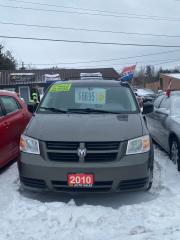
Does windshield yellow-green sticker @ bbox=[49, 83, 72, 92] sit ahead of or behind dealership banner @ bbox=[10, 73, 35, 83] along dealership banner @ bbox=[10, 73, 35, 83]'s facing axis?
ahead

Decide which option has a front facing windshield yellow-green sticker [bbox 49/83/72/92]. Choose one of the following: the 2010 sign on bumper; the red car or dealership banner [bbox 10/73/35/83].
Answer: the dealership banner

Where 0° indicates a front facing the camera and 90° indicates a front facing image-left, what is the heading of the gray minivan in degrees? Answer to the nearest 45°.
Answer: approximately 0°

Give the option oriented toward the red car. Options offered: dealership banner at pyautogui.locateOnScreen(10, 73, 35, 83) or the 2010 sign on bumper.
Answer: the dealership banner

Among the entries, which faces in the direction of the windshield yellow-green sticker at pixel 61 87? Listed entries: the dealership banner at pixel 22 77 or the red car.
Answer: the dealership banner

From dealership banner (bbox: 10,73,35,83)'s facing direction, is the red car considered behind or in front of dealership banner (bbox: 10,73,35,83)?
in front

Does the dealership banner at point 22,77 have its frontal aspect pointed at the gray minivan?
yes

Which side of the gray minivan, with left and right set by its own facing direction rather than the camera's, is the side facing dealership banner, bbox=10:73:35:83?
back

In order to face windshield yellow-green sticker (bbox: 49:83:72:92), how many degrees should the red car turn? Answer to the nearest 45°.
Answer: approximately 90° to its left

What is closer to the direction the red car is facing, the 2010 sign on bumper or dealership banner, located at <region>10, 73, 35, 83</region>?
the 2010 sign on bumper

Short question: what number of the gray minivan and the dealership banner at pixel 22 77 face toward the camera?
2
